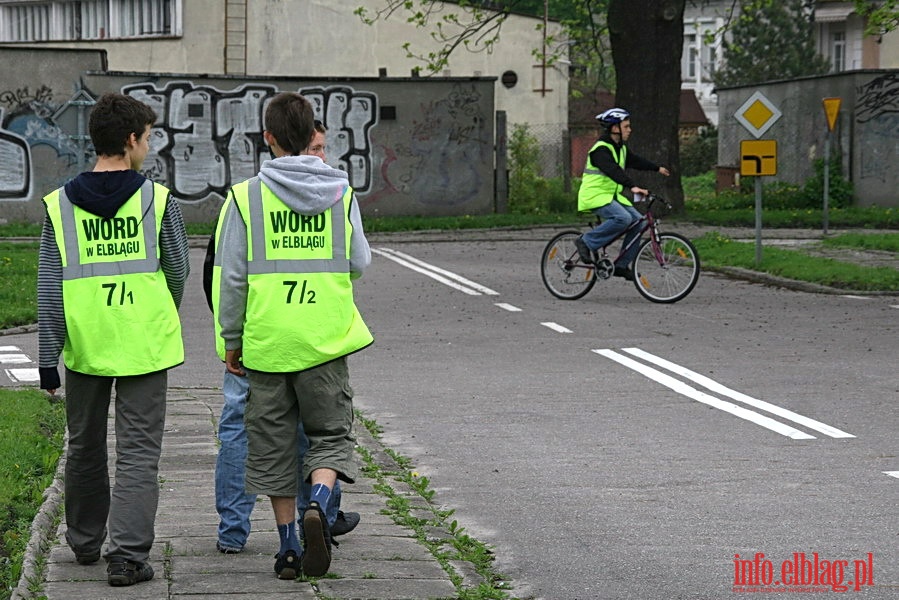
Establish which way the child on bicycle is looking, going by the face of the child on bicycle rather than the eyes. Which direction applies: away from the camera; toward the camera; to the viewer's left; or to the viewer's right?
to the viewer's right

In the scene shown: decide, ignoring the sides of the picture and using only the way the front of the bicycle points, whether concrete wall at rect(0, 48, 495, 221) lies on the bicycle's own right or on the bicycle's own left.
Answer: on the bicycle's own left

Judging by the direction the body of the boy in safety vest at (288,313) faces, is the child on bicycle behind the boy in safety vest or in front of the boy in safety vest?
in front

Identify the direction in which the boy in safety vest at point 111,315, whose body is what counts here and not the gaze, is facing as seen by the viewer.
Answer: away from the camera

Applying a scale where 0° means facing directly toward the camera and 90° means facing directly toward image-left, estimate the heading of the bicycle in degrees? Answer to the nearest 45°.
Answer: approximately 270°

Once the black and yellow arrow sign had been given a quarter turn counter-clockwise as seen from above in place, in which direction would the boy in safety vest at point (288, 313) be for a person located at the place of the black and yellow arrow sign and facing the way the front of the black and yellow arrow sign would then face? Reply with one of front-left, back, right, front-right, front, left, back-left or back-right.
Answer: right

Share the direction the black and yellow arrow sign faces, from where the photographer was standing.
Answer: facing the viewer

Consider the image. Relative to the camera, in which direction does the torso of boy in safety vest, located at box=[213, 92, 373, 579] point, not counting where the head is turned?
away from the camera

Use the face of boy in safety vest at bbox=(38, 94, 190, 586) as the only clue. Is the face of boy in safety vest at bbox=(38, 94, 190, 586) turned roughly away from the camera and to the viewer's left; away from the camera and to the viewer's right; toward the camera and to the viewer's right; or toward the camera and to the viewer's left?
away from the camera and to the viewer's right

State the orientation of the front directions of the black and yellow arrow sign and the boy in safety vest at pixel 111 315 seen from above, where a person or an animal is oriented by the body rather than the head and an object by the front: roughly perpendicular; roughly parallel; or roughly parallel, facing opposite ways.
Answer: roughly parallel, facing opposite ways

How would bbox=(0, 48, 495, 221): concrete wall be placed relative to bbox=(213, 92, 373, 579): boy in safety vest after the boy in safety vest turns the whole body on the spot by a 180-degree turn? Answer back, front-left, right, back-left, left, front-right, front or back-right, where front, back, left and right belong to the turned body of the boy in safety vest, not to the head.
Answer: back

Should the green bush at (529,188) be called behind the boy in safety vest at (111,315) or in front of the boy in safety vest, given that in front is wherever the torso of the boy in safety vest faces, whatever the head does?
in front

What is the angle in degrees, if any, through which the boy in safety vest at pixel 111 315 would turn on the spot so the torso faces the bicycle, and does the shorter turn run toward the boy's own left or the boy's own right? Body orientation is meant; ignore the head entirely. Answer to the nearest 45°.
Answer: approximately 45° to the boy's own right

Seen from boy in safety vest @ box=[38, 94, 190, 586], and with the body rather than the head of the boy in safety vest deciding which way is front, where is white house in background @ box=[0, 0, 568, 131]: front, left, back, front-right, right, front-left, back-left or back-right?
front

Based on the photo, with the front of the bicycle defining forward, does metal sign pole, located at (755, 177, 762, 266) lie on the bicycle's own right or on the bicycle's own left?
on the bicycle's own left

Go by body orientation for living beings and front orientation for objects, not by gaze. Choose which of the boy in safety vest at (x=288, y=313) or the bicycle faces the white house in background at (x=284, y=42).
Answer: the boy in safety vest

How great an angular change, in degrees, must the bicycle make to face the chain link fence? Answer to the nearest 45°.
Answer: approximately 90° to its left
